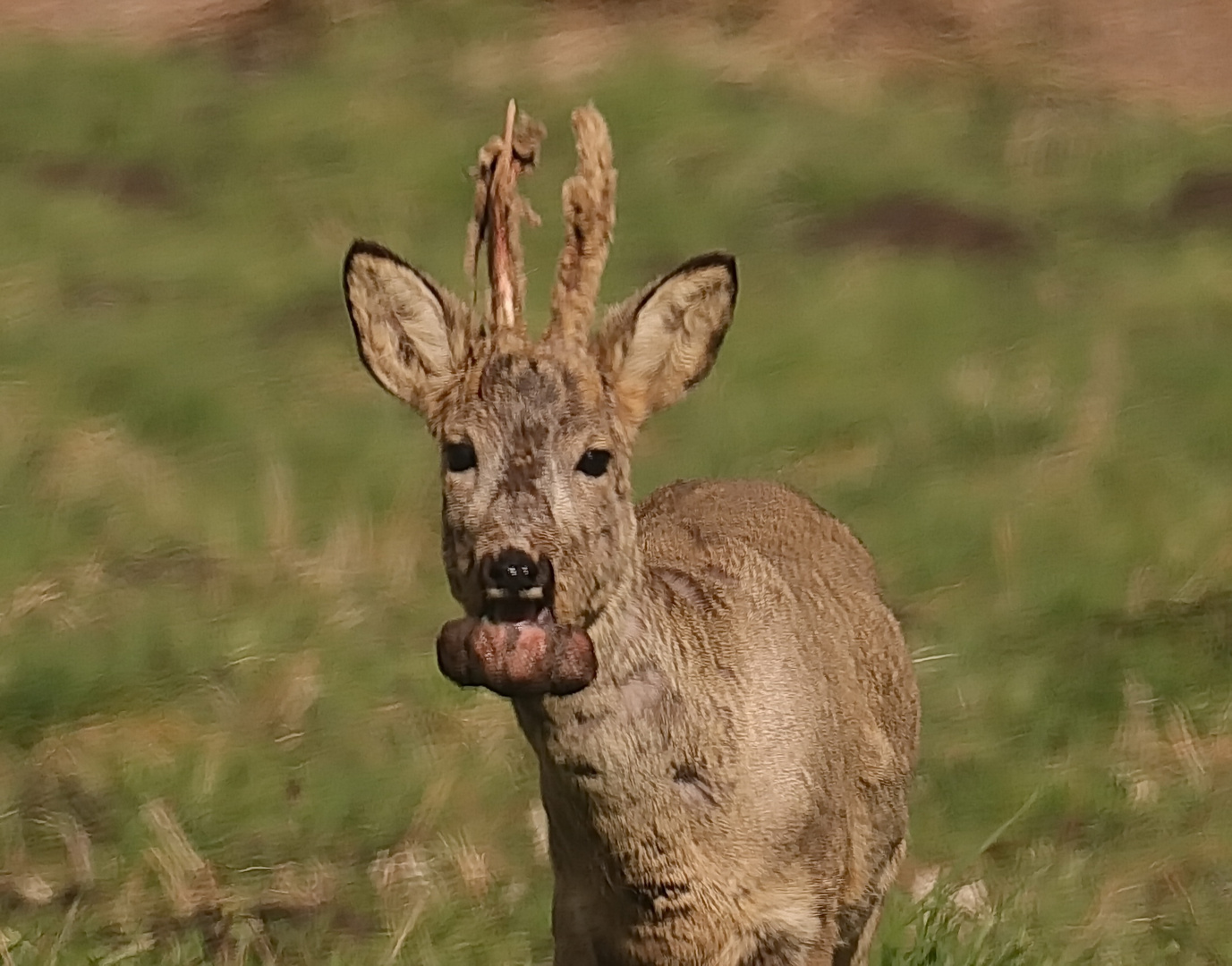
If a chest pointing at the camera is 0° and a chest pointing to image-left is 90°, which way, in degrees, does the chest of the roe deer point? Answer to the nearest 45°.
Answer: approximately 45°
